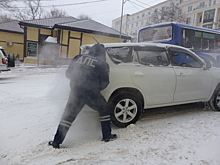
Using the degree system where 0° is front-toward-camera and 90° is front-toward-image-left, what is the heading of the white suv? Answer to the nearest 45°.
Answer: approximately 225°

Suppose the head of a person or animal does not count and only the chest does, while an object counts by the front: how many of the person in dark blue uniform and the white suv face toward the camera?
0

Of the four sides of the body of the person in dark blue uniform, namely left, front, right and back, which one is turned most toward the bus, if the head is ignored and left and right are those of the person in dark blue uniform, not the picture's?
front

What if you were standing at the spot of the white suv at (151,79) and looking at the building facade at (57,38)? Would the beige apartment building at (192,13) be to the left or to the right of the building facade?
right

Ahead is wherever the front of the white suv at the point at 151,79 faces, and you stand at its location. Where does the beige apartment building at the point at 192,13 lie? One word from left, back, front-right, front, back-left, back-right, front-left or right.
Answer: front-left

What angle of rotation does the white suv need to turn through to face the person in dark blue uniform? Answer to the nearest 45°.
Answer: approximately 180°

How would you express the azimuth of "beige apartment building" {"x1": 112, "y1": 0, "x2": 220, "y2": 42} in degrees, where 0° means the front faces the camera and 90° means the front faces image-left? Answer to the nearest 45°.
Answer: approximately 45°

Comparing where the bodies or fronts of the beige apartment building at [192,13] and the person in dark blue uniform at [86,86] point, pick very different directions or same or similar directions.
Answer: very different directions

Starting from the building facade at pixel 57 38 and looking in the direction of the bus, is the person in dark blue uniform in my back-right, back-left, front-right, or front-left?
front-right

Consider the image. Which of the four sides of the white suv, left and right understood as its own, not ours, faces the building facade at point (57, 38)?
left

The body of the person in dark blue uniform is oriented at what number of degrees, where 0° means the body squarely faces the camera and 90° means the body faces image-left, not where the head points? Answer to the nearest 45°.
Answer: approximately 225°

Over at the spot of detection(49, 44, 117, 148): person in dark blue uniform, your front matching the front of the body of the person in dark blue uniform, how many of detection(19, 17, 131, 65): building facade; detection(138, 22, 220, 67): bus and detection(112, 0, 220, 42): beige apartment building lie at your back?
0

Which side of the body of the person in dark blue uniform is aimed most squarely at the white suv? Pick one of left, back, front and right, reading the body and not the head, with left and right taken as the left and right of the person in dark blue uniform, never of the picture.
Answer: front
